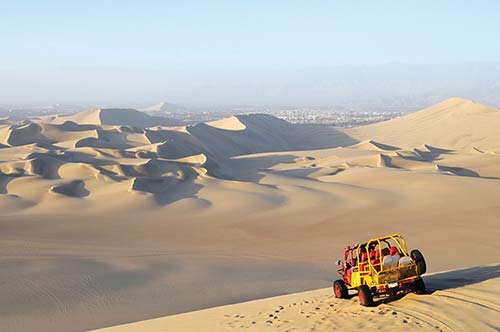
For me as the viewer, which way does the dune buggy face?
facing away from the viewer and to the left of the viewer
